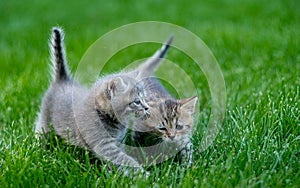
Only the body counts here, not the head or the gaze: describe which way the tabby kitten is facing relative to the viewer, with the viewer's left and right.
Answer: facing the viewer and to the right of the viewer
